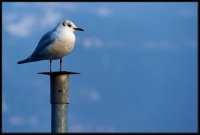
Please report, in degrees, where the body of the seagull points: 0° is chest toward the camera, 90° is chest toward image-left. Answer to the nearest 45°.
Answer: approximately 270°
